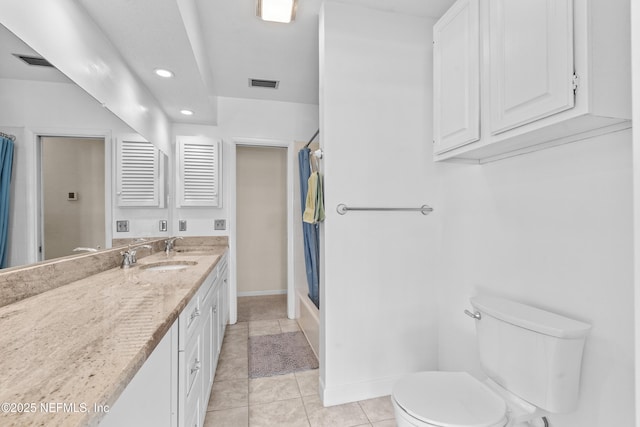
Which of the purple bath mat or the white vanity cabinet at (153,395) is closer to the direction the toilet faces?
the white vanity cabinet

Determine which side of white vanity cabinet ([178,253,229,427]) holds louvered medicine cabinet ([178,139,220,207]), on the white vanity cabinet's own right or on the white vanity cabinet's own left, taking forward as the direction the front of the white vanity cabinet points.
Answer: on the white vanity cabinet's own left

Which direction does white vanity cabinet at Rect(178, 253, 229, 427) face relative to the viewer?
to the viewer's right

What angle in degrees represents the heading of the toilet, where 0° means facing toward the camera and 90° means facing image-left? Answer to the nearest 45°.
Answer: approximately 45°

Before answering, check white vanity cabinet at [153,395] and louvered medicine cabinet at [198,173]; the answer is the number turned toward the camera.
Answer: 1

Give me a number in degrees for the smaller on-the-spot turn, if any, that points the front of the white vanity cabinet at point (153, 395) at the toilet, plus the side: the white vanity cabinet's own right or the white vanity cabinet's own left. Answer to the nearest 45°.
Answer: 0° — it already faces it

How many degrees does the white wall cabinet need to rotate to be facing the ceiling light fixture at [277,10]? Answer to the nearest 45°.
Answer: approximately 45° to its right

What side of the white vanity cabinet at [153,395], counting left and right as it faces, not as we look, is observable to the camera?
right

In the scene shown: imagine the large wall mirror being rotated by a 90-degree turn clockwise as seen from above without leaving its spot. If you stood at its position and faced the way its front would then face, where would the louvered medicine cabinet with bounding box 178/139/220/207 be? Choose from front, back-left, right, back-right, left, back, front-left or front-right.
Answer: back

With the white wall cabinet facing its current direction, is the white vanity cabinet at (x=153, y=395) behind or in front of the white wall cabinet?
in front

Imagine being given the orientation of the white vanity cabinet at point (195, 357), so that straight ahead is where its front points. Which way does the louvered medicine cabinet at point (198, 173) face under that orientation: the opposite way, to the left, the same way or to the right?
to the right
